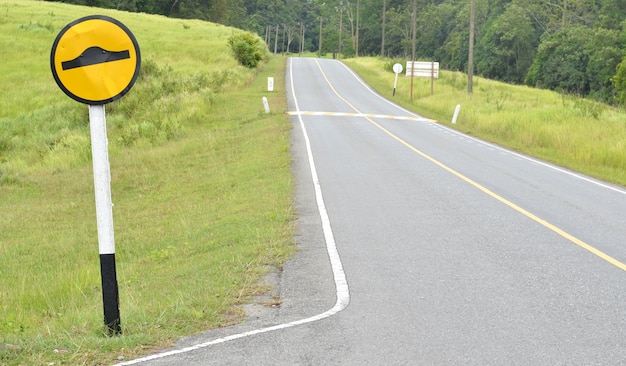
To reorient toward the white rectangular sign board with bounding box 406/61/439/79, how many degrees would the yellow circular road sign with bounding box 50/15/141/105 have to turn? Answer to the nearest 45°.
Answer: approximately 135° to its left

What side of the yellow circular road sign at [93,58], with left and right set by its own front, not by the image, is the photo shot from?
front
